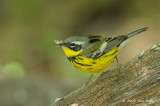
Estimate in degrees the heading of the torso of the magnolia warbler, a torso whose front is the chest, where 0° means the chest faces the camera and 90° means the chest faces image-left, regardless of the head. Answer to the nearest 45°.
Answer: approximately 90°
